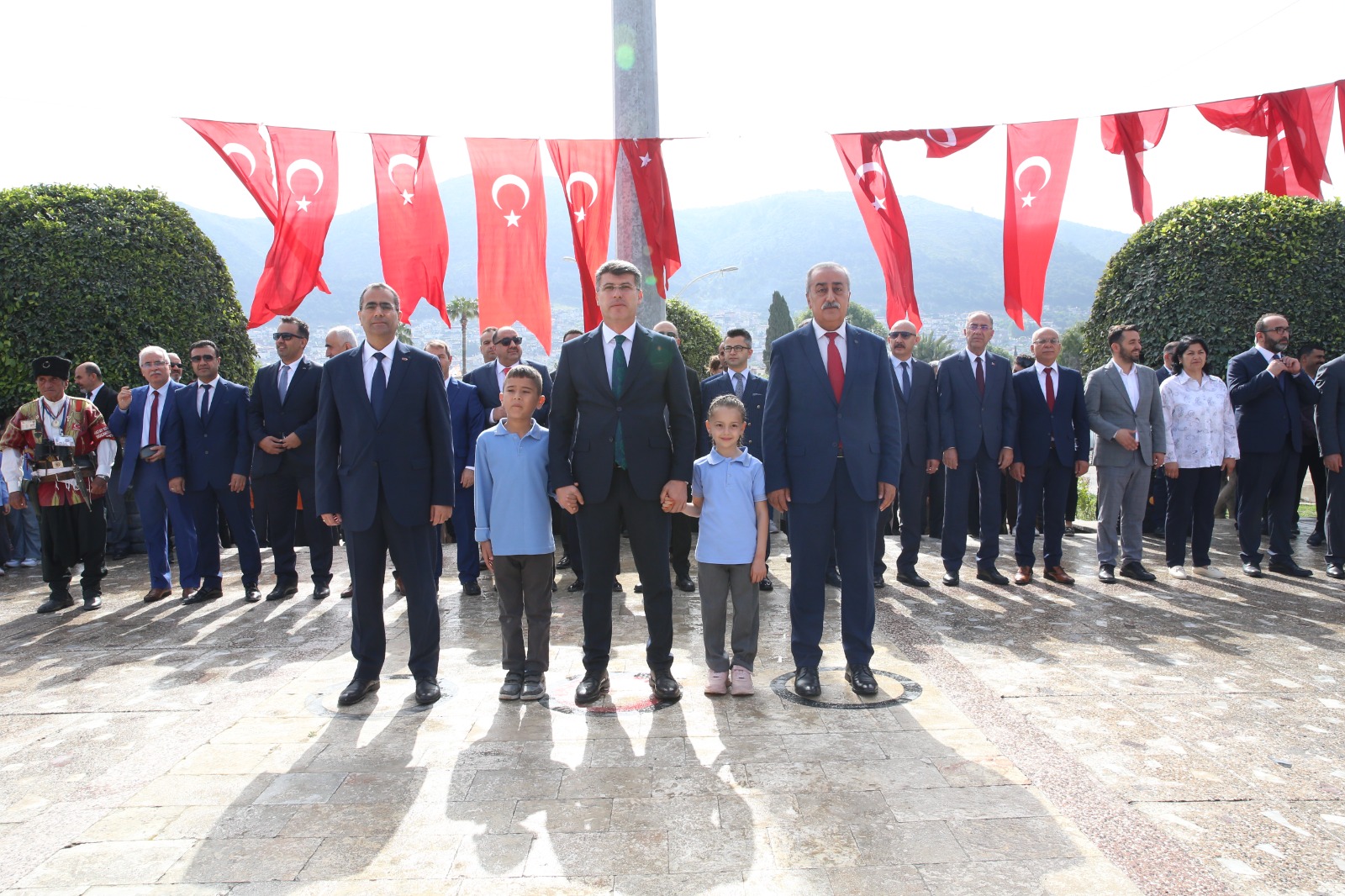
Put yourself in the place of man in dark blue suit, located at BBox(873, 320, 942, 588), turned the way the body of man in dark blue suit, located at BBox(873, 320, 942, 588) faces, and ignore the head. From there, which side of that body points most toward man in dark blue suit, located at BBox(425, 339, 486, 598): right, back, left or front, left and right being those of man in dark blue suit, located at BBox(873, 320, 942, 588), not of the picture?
right

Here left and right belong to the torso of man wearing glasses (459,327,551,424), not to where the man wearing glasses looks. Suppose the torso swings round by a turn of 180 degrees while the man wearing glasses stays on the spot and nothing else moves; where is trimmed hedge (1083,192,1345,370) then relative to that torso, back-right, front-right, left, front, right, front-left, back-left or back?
right

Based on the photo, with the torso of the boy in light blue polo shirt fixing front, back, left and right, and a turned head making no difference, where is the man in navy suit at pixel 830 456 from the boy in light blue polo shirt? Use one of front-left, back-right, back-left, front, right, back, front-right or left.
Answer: left

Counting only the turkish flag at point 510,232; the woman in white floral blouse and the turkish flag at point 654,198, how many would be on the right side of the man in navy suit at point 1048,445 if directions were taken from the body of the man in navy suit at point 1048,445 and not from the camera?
2

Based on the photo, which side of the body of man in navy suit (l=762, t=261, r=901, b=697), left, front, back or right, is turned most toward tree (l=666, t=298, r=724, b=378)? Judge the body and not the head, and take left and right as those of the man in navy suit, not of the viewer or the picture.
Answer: back

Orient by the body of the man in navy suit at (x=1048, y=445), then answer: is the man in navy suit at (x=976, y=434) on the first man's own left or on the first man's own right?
on the first man's own right
